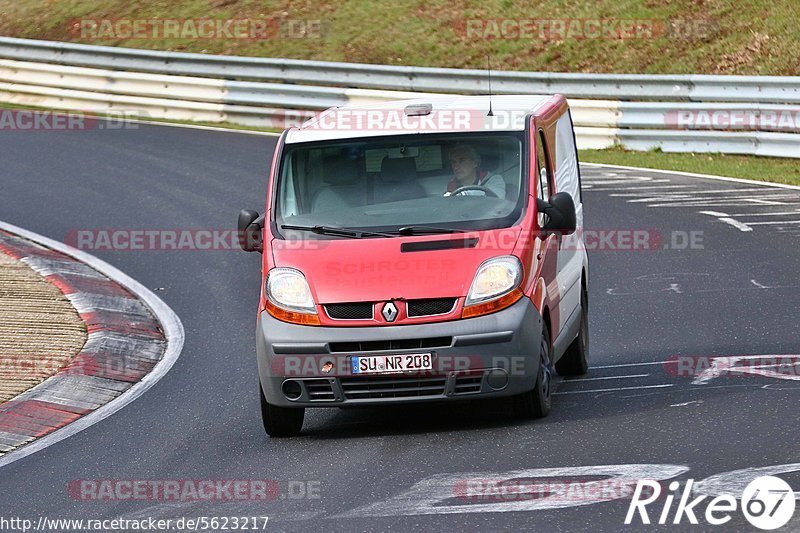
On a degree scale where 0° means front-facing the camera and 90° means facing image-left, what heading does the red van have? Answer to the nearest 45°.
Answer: approximately 0°

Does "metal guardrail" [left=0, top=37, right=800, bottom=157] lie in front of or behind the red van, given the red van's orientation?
behind

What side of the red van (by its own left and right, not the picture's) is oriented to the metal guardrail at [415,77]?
back
